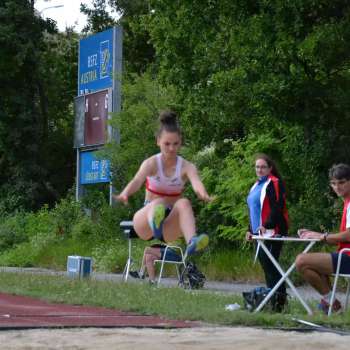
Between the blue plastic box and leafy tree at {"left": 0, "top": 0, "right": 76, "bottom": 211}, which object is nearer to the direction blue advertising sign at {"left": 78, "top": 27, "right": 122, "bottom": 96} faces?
the blue plastic box

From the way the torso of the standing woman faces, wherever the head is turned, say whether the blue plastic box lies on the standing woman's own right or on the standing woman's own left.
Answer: on the standing woman's own right

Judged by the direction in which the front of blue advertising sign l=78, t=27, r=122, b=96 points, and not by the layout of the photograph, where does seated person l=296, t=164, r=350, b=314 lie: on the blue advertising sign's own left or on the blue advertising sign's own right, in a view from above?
on the blue advertising sign's own left

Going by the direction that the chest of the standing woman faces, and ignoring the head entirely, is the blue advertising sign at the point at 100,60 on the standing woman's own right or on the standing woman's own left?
on the standing woman's own right

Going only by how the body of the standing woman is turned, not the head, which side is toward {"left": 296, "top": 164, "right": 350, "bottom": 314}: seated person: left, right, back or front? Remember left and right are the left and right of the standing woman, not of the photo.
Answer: left

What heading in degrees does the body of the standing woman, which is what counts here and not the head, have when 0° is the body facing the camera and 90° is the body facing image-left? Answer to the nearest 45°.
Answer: approximately 45°

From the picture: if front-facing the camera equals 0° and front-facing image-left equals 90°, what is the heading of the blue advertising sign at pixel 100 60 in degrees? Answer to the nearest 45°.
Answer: approximately 45°
